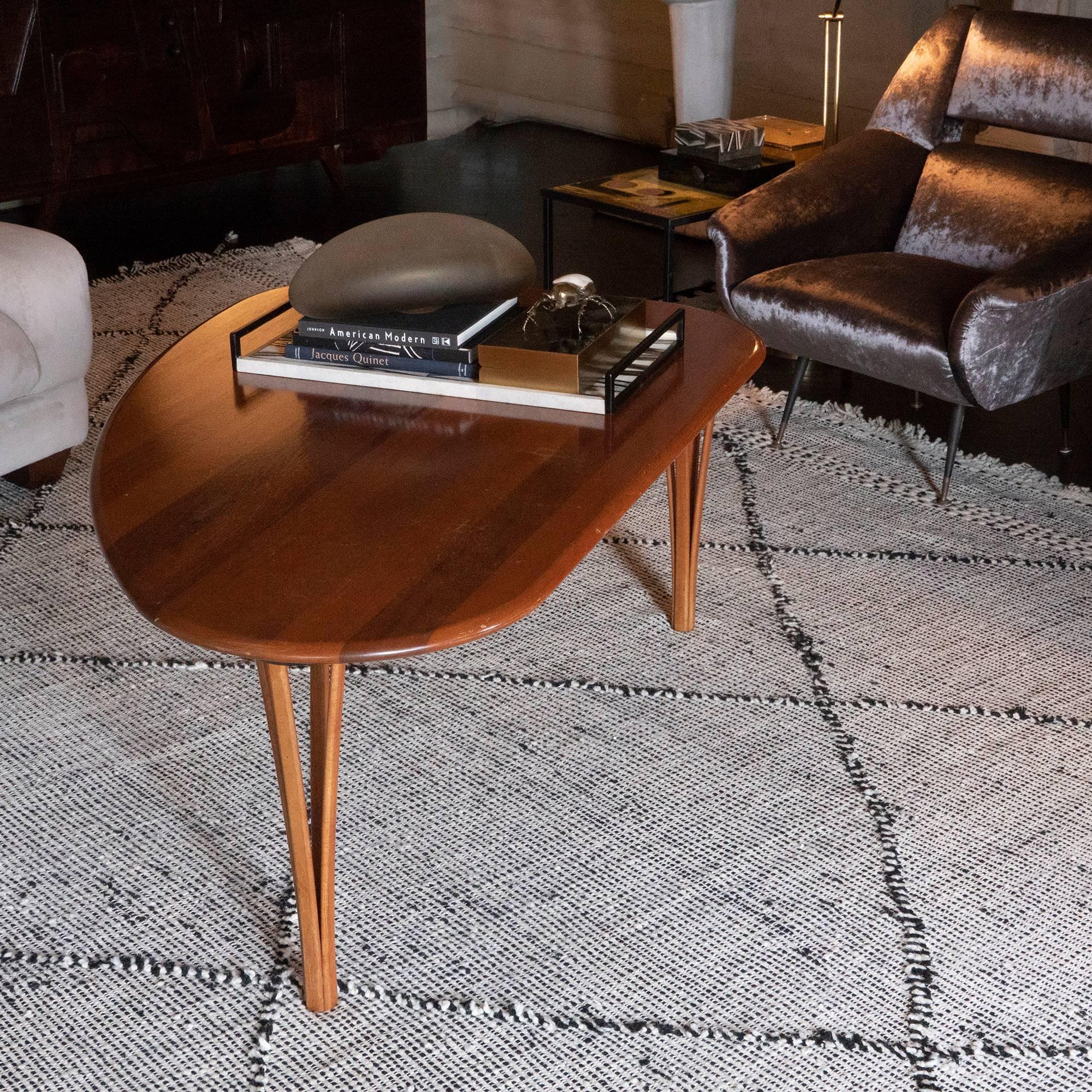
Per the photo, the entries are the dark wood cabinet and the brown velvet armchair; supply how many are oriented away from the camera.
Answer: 0

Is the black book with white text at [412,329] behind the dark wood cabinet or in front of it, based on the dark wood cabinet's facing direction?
in front

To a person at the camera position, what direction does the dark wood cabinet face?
facing the viewer and to the right of the viewer

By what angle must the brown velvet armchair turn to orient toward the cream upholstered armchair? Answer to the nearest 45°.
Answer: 0° — it already faces it

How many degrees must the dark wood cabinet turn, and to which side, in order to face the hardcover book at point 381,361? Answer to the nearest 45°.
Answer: approximately 45° to its right

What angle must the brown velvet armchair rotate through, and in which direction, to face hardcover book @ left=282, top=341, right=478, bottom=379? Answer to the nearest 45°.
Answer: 0° — it already faces it

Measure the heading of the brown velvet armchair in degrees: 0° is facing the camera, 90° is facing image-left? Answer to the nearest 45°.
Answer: approximately 45°

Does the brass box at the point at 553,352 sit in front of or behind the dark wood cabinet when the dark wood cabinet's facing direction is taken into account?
in front
